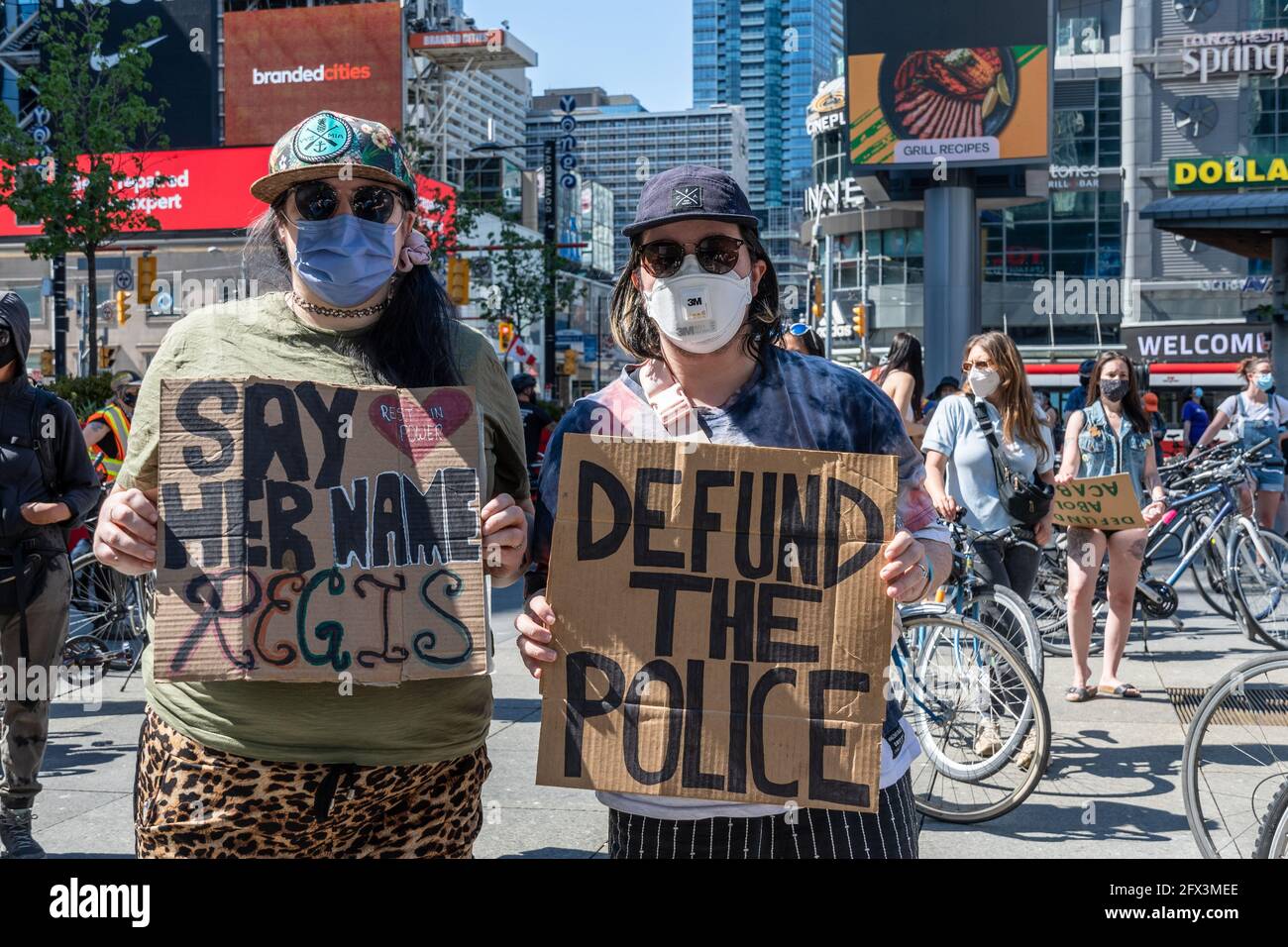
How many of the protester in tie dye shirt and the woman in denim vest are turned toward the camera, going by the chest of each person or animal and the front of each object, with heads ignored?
2

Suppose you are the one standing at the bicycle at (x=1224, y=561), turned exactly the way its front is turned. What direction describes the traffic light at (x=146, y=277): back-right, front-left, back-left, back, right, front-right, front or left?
back-left

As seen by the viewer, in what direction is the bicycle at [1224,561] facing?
to the viewer's right

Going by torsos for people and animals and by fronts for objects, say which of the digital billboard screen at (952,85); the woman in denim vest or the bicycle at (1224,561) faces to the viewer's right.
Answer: the bicycle

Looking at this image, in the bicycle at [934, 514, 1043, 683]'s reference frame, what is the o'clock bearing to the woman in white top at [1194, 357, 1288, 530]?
The woman in white top is roughly at 8 o'clock from the bicycle.

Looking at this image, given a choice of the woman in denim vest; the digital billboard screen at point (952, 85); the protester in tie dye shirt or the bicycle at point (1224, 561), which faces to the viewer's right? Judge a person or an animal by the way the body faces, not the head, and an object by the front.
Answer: the bicycle

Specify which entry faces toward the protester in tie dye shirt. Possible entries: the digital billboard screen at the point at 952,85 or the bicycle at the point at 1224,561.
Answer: the digital billboard screen

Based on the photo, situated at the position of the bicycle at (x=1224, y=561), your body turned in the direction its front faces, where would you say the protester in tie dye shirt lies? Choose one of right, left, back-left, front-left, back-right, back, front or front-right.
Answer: right

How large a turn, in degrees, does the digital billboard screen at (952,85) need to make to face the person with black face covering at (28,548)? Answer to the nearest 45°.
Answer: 0° — it already faces them

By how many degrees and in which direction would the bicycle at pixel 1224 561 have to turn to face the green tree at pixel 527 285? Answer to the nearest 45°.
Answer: approximately 135° to its left

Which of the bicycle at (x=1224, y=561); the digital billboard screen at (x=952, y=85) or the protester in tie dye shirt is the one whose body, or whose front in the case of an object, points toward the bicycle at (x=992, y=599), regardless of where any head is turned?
the digital billboard screen
